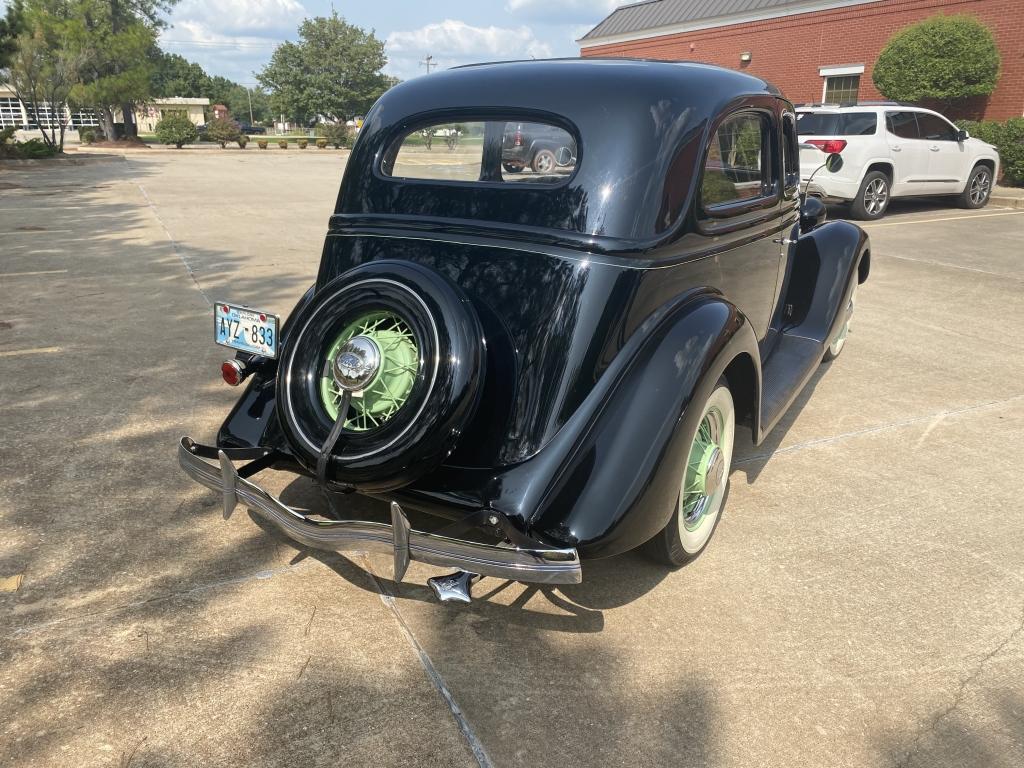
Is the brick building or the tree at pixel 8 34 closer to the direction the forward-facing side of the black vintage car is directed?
the brick building

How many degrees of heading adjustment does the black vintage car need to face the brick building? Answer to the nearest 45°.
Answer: approximately 45° to its left

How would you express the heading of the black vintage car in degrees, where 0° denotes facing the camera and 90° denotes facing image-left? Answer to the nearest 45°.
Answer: approximately 225°

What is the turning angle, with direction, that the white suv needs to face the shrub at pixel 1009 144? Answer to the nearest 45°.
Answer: approximately 45° to its left

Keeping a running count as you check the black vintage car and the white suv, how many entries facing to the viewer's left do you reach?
0

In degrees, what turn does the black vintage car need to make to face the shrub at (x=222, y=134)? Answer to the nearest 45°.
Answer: approximately 45° to its left

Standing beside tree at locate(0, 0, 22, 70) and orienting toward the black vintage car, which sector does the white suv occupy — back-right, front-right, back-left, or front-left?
front-left

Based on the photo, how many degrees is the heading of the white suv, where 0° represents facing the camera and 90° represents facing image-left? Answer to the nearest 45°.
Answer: approximately 225°

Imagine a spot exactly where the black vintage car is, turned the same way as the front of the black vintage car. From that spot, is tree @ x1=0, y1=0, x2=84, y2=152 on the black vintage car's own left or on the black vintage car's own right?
on the black vintage car's own left

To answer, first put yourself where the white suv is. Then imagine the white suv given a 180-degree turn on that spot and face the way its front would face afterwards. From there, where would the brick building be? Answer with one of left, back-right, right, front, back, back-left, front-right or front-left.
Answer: back-right

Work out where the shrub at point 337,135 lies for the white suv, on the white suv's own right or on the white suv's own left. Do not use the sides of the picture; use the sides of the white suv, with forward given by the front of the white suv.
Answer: on the white suv's own left
